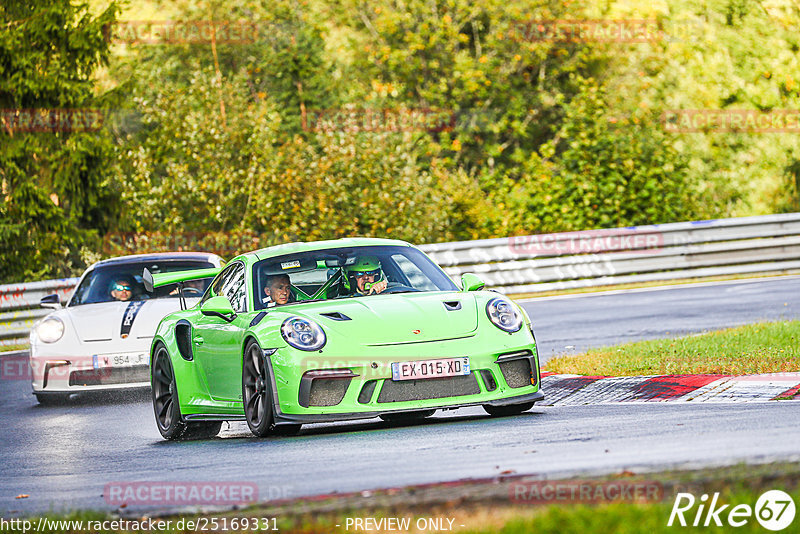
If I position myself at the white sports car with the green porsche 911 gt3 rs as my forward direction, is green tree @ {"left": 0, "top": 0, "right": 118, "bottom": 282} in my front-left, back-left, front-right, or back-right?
back-left

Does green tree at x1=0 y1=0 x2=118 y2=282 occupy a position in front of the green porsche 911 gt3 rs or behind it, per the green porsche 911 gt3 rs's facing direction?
behind

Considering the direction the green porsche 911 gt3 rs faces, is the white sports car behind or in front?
behind

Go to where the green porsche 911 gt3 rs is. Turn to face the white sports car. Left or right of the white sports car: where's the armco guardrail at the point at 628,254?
right
